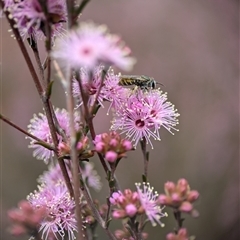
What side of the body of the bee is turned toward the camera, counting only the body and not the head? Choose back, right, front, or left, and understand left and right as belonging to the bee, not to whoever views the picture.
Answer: right
